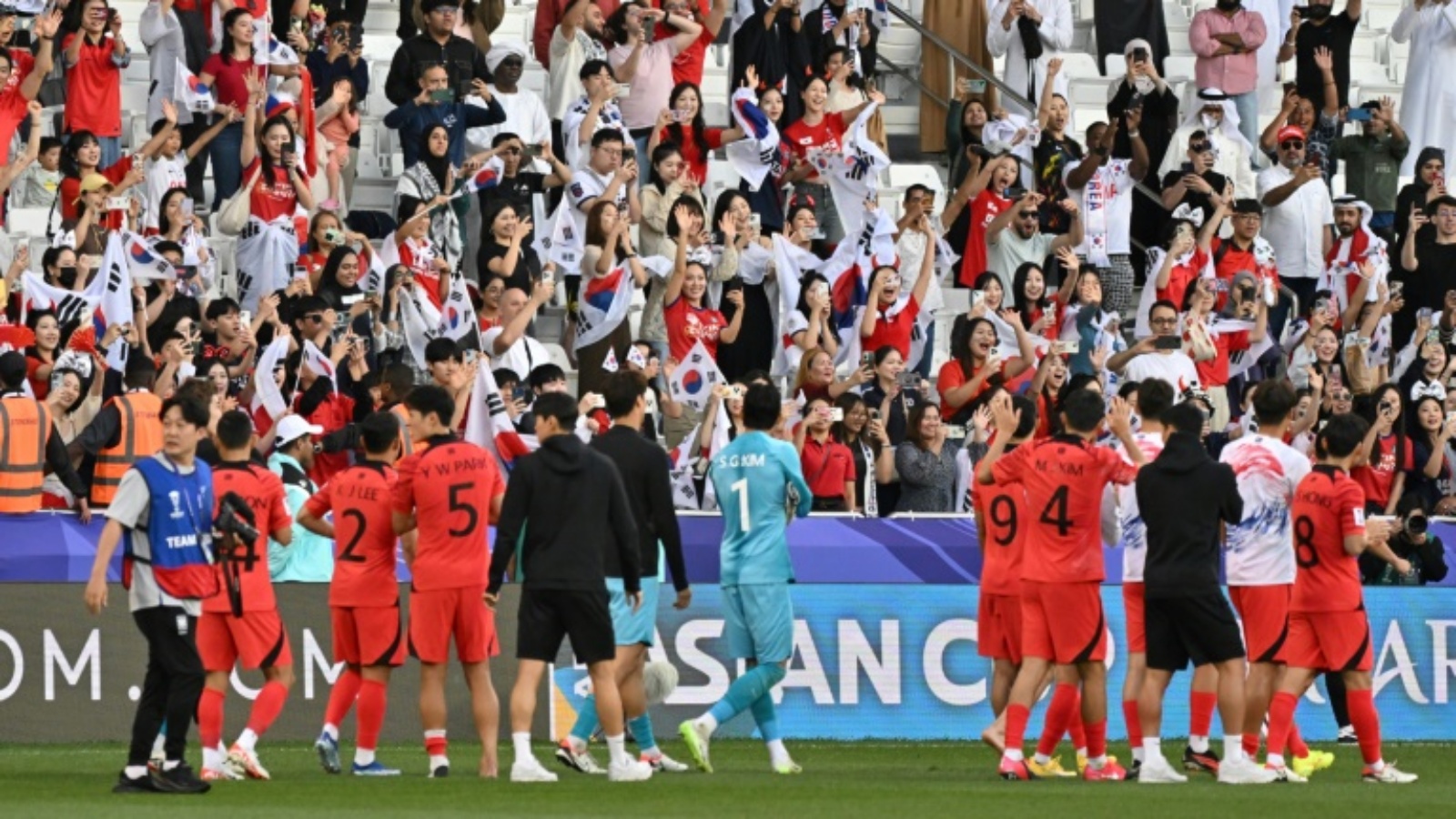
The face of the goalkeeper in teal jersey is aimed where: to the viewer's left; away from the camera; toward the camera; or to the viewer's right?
away from the camera

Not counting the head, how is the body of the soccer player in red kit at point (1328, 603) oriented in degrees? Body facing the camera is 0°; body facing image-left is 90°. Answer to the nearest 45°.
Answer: approximately 225°

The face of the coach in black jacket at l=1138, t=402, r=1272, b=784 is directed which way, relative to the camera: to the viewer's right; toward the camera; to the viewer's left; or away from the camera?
away from the camera

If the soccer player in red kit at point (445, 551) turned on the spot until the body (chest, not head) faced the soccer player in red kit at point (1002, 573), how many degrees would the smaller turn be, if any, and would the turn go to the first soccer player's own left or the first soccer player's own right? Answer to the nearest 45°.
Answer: approximately 90° to the first soccer player's own right

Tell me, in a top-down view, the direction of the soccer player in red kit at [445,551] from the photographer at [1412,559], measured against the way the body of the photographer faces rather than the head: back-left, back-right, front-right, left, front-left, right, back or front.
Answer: front-right

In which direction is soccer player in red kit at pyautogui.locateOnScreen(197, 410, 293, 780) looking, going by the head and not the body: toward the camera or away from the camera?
away from the camera

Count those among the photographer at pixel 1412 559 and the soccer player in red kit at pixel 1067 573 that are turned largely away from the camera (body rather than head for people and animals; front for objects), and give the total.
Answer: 1

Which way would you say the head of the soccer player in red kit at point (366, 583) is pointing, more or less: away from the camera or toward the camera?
away from the camera

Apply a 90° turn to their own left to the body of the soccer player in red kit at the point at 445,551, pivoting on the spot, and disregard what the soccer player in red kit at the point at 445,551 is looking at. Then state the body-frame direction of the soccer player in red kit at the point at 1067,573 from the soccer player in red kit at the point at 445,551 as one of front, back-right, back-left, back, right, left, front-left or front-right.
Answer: back

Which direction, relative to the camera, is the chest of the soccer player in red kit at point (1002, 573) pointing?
away from the camera

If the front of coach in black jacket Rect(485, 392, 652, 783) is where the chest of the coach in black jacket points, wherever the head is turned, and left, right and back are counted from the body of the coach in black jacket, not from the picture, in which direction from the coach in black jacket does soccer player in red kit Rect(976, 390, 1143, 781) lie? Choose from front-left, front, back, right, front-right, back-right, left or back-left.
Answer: right

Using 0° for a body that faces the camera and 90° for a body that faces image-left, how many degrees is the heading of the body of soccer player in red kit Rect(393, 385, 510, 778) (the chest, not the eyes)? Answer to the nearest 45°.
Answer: approximately 180°

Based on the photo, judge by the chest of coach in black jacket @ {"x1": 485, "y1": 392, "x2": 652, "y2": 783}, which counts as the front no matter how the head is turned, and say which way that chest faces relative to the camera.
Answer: away from the camera

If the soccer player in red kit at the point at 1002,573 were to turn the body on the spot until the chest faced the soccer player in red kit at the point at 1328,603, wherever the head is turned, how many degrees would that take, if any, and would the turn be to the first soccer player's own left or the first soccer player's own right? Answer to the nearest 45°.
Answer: approximately 90° to the first soccer player's own right

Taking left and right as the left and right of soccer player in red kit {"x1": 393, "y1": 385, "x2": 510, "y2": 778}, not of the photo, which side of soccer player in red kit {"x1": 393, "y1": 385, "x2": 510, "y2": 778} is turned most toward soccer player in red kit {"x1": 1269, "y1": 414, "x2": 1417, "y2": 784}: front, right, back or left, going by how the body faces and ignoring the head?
right
